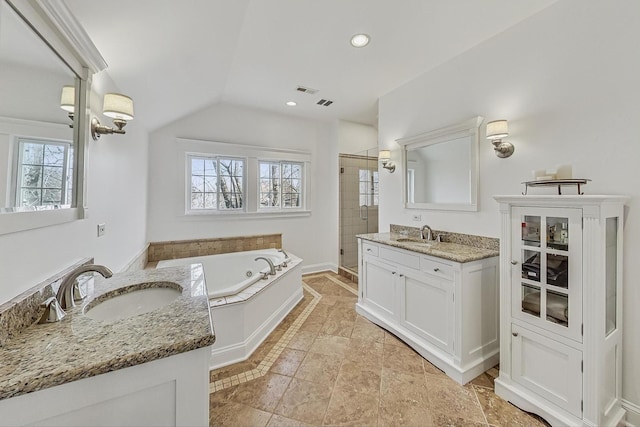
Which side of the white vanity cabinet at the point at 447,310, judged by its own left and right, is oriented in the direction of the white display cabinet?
left

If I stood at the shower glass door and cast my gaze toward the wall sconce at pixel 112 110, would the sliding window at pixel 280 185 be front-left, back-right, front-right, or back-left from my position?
front-right

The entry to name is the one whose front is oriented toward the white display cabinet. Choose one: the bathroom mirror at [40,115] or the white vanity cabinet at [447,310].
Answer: the bathroom mirror

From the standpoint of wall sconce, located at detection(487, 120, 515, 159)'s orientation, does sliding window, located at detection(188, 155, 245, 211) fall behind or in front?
in front

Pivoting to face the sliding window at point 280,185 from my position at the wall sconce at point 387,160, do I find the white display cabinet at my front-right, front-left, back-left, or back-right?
back-left

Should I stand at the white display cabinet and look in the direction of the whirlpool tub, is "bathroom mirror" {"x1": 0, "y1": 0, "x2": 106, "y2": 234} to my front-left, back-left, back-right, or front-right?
front-left

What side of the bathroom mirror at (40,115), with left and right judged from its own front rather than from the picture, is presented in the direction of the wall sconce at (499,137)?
front

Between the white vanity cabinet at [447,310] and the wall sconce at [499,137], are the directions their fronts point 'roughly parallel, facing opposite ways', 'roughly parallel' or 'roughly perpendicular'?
roughly parallel

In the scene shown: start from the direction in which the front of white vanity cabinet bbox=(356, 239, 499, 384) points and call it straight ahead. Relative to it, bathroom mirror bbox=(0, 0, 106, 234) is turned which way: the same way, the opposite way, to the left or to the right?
the opposite way

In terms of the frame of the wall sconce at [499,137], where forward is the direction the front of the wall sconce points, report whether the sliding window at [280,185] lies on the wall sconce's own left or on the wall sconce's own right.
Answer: on the wall sconce's own right

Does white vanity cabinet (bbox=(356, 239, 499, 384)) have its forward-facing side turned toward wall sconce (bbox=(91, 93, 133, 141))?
yes

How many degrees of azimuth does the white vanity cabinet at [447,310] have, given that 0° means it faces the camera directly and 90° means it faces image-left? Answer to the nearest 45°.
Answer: approximately 45°

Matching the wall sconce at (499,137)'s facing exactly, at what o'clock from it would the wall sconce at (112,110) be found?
the wall sconce at (112,110) is roughly at 12 o'clock from the wall sconce at (499,137).

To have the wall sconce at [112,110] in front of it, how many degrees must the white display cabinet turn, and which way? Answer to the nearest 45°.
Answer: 0° — it already faces it

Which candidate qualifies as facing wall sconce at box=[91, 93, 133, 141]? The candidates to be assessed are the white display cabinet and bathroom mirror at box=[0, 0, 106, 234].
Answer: the white display cabinet

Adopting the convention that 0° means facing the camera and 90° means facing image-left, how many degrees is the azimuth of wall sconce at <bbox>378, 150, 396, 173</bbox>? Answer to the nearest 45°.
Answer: approximately 45°

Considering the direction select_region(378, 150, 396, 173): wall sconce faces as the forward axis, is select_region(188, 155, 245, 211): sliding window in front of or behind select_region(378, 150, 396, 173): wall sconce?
in front

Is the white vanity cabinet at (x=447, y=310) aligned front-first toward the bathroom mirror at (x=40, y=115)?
yes

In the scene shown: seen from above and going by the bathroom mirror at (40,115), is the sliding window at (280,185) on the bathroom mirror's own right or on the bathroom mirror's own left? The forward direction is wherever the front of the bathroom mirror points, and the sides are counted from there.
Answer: on the bathroom mirror's own left
